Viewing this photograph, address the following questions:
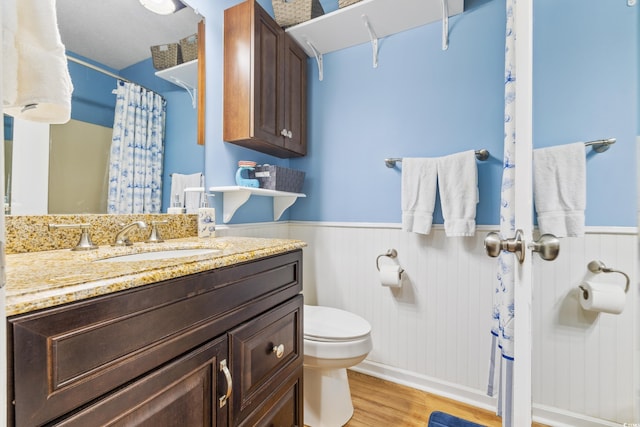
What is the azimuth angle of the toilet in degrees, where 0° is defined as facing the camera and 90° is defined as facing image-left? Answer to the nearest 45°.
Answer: approximately 315°

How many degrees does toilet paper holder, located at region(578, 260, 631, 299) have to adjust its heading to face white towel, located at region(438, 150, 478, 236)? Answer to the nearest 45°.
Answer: approximately 90° to its right

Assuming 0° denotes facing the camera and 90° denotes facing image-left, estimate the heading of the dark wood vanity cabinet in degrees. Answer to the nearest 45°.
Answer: approximately 315°

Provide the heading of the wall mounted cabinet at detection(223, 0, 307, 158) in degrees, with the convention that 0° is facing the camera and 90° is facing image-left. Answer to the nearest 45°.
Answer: approximately 315°

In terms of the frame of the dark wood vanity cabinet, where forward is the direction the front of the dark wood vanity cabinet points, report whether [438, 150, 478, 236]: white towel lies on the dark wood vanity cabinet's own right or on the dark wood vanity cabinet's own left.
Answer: on the dark wood vanity cabinet's own left
